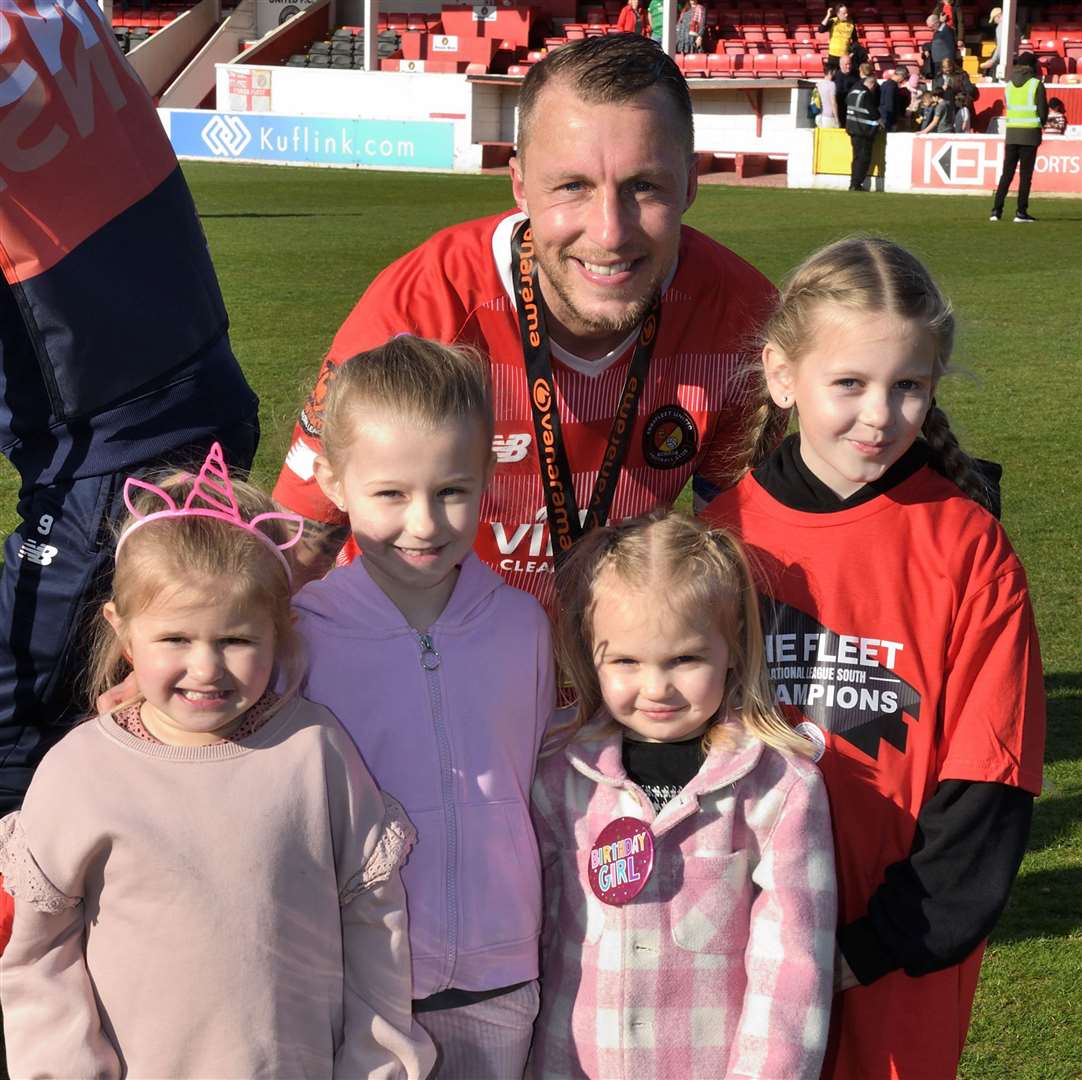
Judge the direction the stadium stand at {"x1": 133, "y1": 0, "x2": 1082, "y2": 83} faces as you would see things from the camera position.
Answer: facing the viewer

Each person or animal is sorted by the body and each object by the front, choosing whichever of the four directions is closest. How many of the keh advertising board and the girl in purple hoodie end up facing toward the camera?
2

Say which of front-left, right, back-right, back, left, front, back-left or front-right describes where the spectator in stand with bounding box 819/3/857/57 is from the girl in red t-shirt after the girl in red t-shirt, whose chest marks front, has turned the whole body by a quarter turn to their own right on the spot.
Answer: front-right

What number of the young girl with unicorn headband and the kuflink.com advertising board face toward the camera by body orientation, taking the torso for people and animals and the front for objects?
2

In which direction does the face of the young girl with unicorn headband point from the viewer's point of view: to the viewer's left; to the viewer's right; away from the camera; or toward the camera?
toward the camera

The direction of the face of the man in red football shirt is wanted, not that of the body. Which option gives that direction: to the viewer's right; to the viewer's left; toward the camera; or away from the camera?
toward the camera

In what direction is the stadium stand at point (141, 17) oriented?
toward the camera

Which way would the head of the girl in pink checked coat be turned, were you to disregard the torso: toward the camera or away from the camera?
toward the camera

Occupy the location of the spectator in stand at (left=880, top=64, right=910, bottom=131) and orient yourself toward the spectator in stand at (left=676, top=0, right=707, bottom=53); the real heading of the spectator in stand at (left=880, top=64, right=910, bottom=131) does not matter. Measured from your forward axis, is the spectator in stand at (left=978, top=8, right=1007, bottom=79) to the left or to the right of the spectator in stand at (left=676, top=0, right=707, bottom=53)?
right

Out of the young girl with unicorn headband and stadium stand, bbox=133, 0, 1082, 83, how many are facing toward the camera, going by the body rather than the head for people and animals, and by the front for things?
2

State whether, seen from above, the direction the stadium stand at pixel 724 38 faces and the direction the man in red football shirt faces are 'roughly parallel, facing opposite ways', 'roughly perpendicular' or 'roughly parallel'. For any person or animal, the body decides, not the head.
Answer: roughly parallel

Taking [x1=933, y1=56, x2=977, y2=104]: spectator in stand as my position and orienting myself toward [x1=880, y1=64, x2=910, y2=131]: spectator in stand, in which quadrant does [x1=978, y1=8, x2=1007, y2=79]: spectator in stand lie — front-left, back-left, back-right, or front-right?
back-right

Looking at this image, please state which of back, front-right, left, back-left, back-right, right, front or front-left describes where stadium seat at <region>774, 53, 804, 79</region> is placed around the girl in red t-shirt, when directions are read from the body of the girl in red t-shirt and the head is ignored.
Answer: back-right

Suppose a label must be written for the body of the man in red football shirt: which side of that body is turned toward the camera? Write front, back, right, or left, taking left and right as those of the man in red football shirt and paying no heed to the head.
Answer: front
